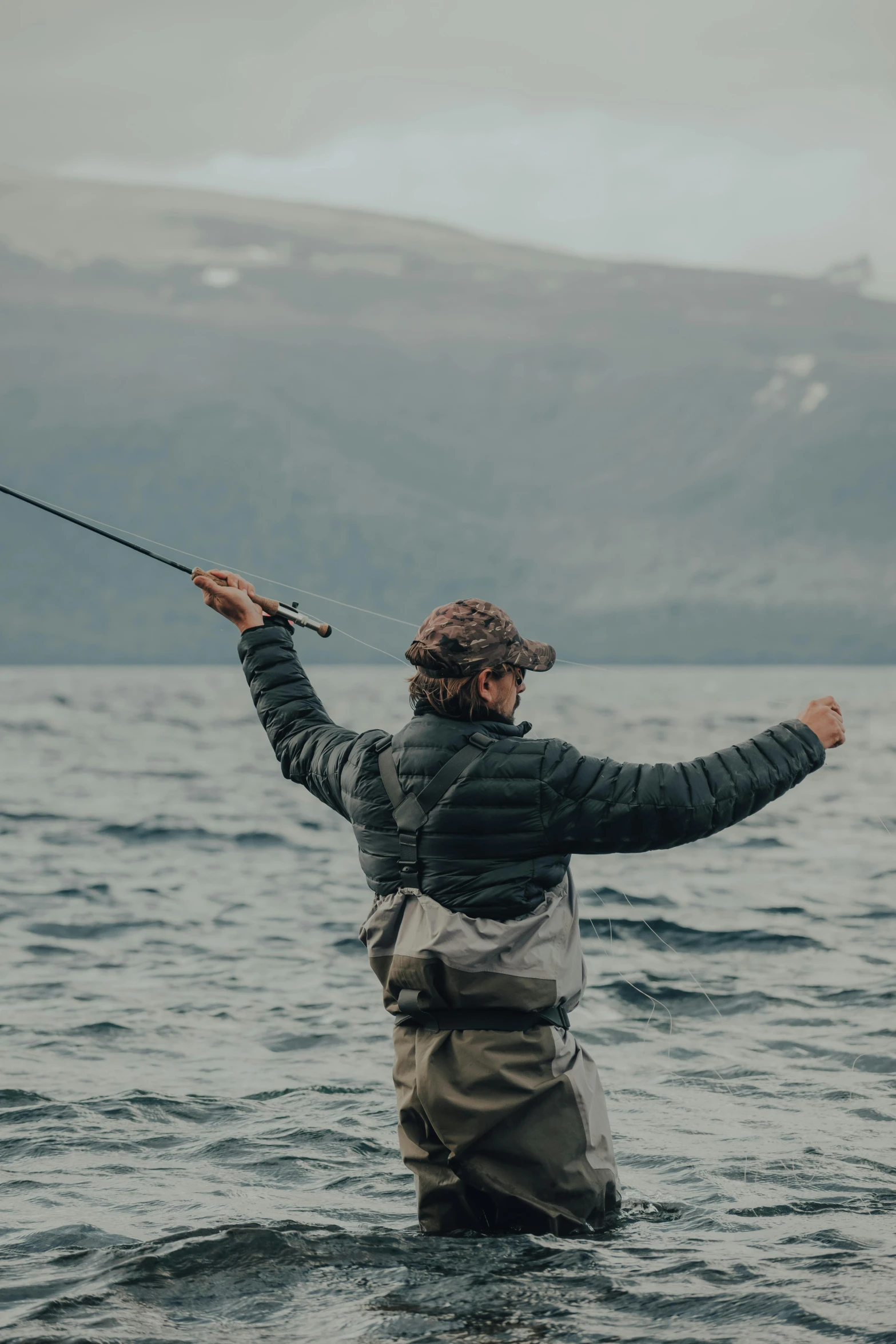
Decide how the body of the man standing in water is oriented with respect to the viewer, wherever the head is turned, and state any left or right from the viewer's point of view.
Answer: facing away from the viewer and to the right of the viewer
